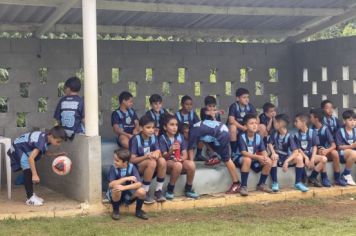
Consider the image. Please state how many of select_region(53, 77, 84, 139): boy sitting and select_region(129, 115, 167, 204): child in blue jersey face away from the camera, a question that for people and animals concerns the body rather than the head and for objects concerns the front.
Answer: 1

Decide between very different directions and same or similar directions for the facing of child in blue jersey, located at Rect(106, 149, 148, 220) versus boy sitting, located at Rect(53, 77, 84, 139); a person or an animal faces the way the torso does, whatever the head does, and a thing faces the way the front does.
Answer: very different directions

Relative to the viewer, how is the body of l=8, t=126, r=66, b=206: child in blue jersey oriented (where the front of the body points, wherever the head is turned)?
to the viewer's right

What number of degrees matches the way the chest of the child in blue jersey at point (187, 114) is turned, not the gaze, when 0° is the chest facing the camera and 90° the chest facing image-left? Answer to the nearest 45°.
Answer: approximately 0°

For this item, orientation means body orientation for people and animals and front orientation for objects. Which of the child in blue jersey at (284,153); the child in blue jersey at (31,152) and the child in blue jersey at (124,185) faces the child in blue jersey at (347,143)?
the child in blue jersey at (31,152)

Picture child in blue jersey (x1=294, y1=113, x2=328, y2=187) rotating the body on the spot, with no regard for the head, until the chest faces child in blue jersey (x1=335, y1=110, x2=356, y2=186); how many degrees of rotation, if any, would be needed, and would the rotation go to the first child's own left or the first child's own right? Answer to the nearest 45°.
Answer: approximately 90° to the first child's own left

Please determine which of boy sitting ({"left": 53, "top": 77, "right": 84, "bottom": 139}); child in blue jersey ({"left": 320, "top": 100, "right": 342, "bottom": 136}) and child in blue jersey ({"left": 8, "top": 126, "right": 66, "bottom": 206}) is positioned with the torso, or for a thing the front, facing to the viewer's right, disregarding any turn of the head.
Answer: child in blue jersey ({"left": 8, "top": 126, "right": 66, "bottom": 206})

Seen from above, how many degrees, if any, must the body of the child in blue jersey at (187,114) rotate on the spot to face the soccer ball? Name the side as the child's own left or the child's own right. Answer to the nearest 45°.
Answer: approximately 45° to the child's own right

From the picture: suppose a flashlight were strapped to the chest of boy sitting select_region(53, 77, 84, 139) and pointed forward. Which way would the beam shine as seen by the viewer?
away from the camera

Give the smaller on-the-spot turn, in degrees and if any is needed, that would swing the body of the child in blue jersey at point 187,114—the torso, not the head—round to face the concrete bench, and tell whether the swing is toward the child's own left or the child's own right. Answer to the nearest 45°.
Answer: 0° — they already face it
